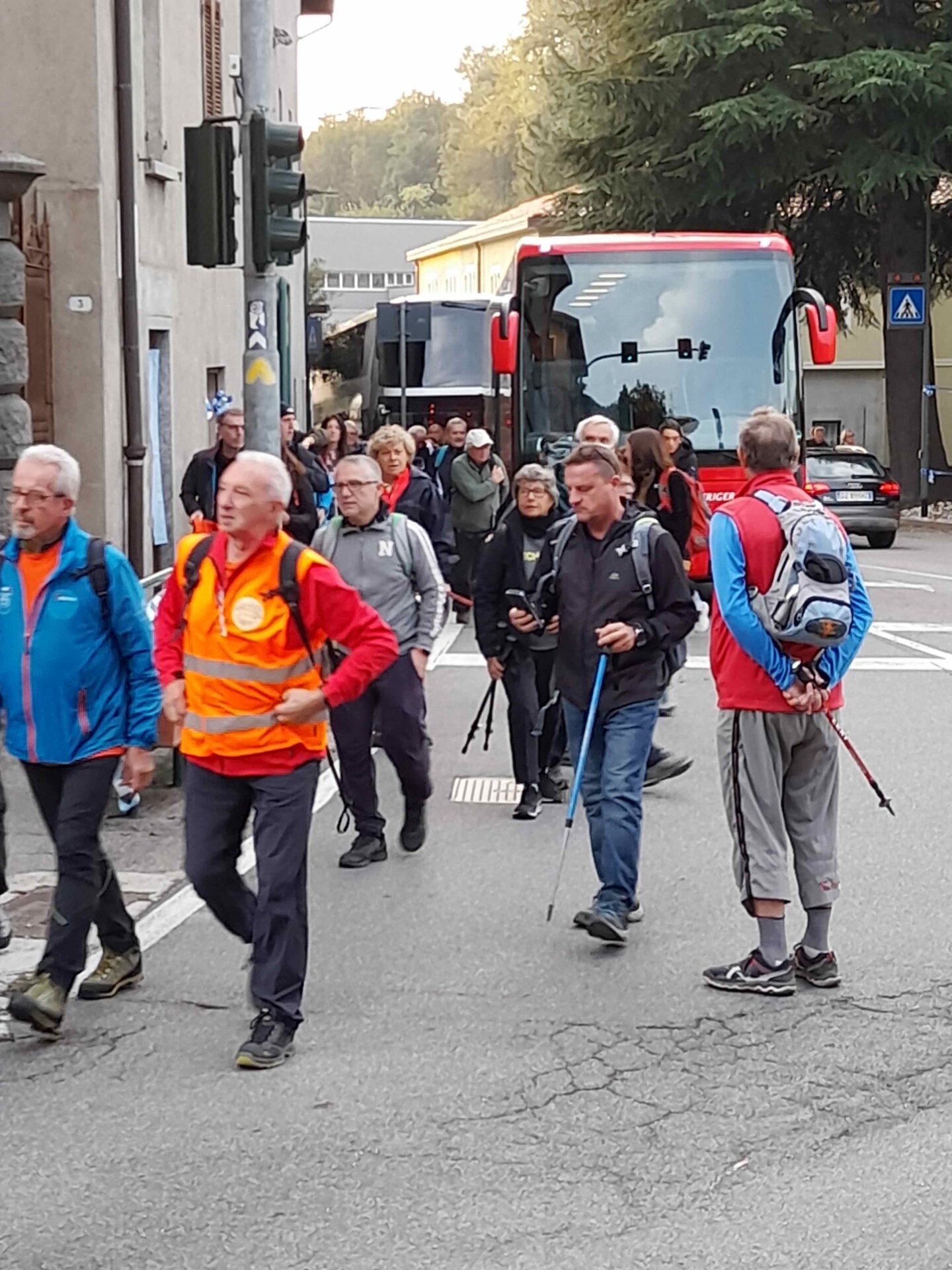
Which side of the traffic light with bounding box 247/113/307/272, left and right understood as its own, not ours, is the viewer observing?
right

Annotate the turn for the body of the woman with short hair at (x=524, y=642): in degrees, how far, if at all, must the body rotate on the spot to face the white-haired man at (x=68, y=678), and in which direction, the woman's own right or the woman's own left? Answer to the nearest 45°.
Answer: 0° — they already face them

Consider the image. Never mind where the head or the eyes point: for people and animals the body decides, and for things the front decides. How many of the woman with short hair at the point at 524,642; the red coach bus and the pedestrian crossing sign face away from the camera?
0

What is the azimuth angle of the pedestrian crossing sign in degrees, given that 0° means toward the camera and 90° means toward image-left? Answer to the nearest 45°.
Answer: approximately 0°

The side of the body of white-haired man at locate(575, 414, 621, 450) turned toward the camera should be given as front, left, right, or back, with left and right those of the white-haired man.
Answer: front

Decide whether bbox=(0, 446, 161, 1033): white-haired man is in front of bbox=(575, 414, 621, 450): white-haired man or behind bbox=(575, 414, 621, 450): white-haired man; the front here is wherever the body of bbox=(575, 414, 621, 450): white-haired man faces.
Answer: in front

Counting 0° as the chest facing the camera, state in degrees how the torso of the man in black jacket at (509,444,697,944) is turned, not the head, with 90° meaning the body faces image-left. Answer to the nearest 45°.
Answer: approximately 45°

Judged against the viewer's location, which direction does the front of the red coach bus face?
facing the viewer

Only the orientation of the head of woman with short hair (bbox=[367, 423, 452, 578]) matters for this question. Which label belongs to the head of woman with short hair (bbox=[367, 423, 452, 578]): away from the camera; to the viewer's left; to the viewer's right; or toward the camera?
toward the camera

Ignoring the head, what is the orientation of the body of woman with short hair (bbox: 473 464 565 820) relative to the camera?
toward the camera

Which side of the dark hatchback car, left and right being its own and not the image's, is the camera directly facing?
back

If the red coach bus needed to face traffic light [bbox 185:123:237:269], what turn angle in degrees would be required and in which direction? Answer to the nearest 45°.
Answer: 0° — it already faces it

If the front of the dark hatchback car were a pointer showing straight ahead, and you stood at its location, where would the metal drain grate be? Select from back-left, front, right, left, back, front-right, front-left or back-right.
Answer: back

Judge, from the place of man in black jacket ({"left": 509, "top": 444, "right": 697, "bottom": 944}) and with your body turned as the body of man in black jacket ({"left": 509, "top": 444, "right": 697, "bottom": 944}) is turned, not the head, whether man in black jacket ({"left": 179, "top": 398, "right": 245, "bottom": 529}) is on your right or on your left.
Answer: on your right
